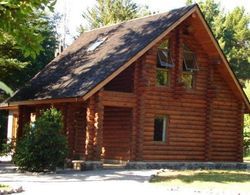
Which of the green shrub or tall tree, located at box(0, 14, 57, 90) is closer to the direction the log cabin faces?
the green shrub

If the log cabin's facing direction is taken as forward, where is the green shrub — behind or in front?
in front

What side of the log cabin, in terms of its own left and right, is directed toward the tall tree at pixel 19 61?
right
